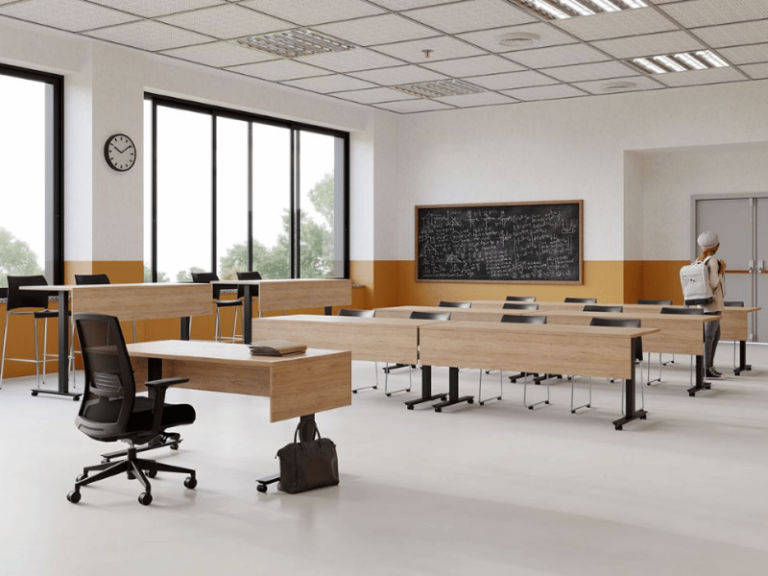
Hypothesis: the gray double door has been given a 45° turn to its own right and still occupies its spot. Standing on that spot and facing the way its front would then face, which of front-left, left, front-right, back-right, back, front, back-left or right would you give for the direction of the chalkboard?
front-right

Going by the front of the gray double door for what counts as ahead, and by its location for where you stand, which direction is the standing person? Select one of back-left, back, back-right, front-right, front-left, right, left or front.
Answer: front

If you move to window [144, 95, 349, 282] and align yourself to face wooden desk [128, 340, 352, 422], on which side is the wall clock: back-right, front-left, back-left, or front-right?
front-right

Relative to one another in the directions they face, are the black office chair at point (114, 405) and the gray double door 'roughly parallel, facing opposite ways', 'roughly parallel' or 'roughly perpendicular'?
roughly parallel, facing opposite ways

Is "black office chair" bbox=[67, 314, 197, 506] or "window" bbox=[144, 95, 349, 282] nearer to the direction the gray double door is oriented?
the black office chair

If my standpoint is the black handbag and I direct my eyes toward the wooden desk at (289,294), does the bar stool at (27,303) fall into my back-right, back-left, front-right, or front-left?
front-left

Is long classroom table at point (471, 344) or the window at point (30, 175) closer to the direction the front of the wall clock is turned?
the long classroom table

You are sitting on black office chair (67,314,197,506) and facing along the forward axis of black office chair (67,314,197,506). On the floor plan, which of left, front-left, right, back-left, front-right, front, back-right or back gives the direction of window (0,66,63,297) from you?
front-left

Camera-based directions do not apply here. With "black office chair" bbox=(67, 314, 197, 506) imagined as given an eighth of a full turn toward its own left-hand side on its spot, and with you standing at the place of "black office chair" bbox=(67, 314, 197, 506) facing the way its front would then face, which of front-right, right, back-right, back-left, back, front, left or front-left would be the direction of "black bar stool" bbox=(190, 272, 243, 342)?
front

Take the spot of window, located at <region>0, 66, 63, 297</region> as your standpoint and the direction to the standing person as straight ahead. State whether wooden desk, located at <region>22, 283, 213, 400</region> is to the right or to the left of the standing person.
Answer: right

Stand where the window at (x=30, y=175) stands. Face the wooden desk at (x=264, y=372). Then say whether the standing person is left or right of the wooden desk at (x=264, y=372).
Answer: left

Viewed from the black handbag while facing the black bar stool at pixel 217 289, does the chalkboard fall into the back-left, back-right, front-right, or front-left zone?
front-right

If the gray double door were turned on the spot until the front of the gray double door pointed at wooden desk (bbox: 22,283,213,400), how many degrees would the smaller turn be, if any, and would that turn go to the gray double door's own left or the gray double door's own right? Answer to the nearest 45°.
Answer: approximately 45° to the gray double door's own right

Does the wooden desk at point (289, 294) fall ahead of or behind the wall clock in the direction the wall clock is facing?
ahead

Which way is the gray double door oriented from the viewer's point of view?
toward the camera

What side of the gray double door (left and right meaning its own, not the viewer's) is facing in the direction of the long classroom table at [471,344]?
front

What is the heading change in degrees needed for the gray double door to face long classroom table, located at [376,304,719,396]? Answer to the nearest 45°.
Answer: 0° — it already faces it

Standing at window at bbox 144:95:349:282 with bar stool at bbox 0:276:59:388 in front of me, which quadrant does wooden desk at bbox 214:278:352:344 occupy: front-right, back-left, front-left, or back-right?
front-left
